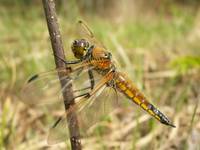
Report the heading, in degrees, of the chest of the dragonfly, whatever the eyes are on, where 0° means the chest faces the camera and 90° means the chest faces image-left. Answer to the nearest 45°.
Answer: approximately 90°
